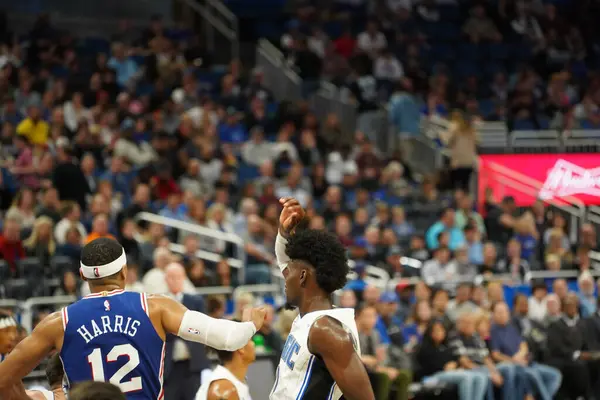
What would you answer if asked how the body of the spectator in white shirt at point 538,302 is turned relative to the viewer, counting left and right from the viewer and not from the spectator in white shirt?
facing the viewer

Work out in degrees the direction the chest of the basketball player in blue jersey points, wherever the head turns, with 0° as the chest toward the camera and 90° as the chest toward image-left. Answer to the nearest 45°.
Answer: approximately 180°

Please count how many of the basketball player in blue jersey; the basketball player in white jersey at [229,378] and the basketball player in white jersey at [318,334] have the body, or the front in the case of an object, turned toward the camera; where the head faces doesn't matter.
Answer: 0

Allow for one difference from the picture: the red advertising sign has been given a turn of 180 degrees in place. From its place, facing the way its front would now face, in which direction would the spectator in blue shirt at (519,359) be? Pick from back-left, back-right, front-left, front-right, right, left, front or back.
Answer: back

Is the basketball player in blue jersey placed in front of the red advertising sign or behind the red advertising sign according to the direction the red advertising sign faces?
in front

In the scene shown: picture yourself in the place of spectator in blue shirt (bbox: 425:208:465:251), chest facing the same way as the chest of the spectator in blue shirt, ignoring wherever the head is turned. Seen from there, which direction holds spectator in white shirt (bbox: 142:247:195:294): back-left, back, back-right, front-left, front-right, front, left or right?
front-right

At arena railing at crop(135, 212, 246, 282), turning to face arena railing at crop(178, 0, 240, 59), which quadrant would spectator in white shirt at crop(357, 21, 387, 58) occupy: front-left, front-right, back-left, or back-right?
front-right

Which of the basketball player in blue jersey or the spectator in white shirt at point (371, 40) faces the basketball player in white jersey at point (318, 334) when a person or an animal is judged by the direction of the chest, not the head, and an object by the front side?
the spectator in white shirt

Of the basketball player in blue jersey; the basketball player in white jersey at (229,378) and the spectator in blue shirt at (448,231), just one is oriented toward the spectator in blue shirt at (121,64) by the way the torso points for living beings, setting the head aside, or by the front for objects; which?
the basketball player in blue jersey

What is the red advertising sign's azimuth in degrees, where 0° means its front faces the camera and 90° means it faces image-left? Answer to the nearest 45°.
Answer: approximately 0°

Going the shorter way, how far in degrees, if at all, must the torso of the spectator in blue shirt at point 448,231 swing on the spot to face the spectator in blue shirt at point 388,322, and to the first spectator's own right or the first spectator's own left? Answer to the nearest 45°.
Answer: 0° — they already face them

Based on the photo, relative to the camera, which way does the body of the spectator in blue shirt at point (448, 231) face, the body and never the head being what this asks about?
toward the camera

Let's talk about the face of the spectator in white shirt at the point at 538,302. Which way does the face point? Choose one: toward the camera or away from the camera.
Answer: toward the camera
